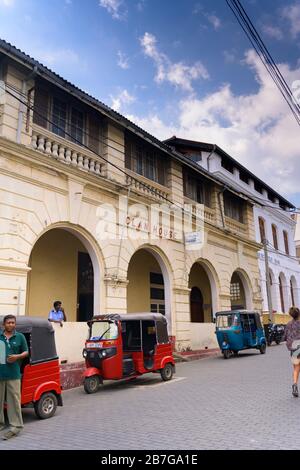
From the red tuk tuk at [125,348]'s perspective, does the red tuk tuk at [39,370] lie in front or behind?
in front

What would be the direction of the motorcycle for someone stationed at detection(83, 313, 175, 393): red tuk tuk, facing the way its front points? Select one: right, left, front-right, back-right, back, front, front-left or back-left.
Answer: back

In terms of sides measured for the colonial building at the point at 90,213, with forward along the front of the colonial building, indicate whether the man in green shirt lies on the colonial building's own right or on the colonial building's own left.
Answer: on the colonial building's own right

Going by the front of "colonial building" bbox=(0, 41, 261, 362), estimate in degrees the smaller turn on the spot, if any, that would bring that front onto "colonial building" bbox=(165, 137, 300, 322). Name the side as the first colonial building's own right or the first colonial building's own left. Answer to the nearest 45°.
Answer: approximately 90° to the first colonial building's own left

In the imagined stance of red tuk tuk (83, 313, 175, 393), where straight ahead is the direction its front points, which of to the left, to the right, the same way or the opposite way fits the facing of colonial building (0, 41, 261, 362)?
to the left

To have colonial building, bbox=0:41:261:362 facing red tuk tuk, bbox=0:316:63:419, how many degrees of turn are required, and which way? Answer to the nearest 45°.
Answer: approximately 45° to its right

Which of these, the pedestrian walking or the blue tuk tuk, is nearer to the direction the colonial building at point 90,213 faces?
the pedestrian walking

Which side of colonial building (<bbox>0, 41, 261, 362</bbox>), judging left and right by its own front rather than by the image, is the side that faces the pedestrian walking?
front

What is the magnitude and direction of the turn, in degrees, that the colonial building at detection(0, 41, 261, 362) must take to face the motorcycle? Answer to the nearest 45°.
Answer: approximately 90° to its left

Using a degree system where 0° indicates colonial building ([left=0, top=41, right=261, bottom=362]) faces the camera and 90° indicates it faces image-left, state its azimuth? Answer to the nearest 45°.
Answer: approximately 315°
